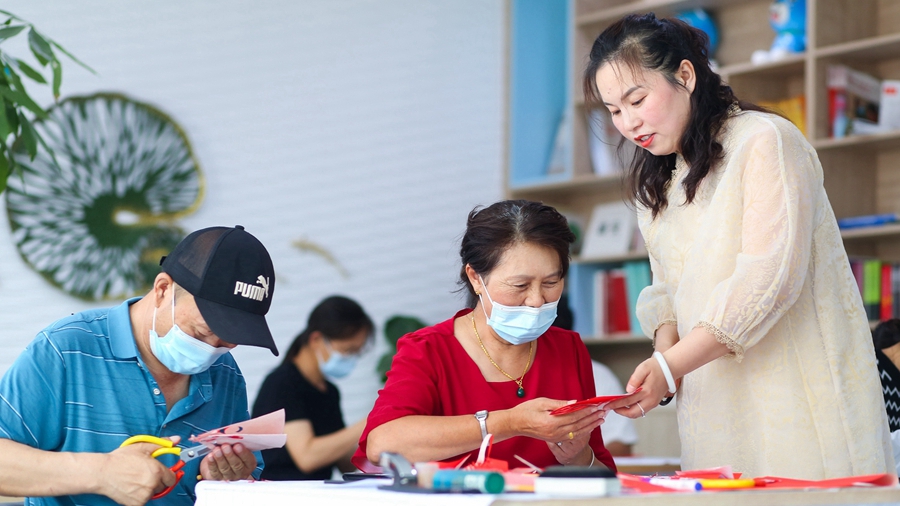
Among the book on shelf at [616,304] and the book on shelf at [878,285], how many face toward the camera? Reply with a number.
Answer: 2

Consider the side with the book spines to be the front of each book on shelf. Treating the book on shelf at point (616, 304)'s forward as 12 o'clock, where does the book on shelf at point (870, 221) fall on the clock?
the book on shelf at point (870, 221) is roughly at 10 o'clock from the book on shelf at point (616, 304).

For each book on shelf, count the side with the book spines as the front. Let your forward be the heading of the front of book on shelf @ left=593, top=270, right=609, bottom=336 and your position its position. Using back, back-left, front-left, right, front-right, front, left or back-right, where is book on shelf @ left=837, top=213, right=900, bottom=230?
front-left

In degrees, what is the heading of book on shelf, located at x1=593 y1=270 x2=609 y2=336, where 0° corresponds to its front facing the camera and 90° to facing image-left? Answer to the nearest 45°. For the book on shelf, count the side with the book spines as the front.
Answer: approximately 0°

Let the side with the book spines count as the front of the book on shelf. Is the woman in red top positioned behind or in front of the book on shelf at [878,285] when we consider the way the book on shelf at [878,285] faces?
in front

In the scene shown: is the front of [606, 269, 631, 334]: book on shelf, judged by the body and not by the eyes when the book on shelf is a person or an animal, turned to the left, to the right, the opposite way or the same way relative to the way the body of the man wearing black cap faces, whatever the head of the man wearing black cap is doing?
to the right

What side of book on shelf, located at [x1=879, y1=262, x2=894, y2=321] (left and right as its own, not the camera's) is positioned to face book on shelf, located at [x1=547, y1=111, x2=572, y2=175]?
right
